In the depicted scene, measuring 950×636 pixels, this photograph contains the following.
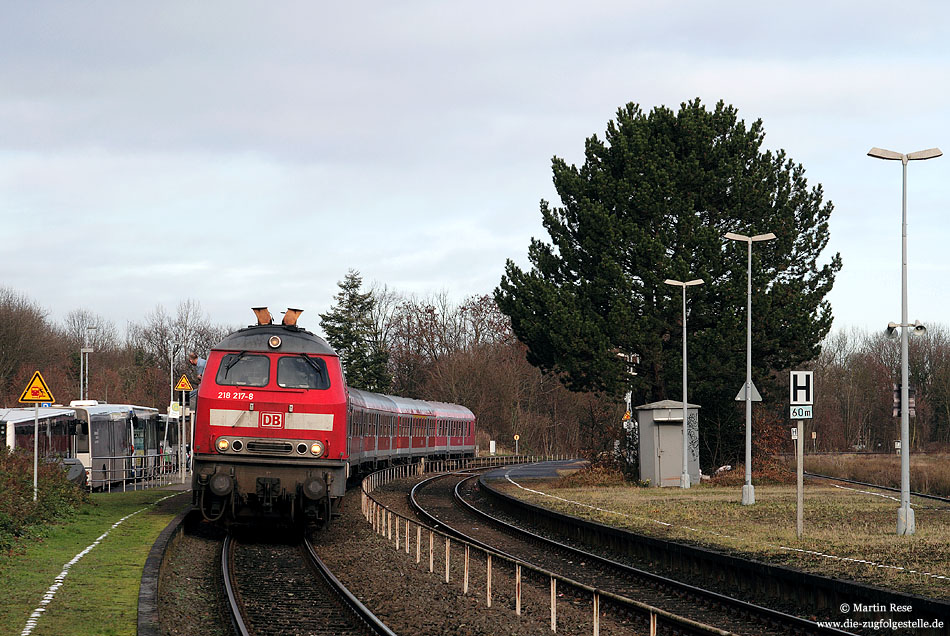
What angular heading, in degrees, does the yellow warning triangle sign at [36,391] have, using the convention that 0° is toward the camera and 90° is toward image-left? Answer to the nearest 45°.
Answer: approximately 0°

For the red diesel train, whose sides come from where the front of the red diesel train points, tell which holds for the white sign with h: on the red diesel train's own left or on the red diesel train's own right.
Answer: on the red diesel train's own left

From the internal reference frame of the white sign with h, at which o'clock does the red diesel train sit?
The red diesel train is roughly at 2 o'clock from the white sign with h.

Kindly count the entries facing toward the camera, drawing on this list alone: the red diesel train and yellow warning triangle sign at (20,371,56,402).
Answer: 2

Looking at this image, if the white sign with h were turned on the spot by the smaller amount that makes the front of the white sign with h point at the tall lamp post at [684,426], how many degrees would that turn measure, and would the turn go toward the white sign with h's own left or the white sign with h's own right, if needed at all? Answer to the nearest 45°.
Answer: approximately 180°

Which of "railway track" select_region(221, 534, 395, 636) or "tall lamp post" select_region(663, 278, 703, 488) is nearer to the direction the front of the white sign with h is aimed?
the railway track

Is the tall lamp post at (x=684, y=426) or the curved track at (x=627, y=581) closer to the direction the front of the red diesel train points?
the curved track

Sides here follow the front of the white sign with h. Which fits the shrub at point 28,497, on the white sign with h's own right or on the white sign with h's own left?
on the white sign with h's own right
